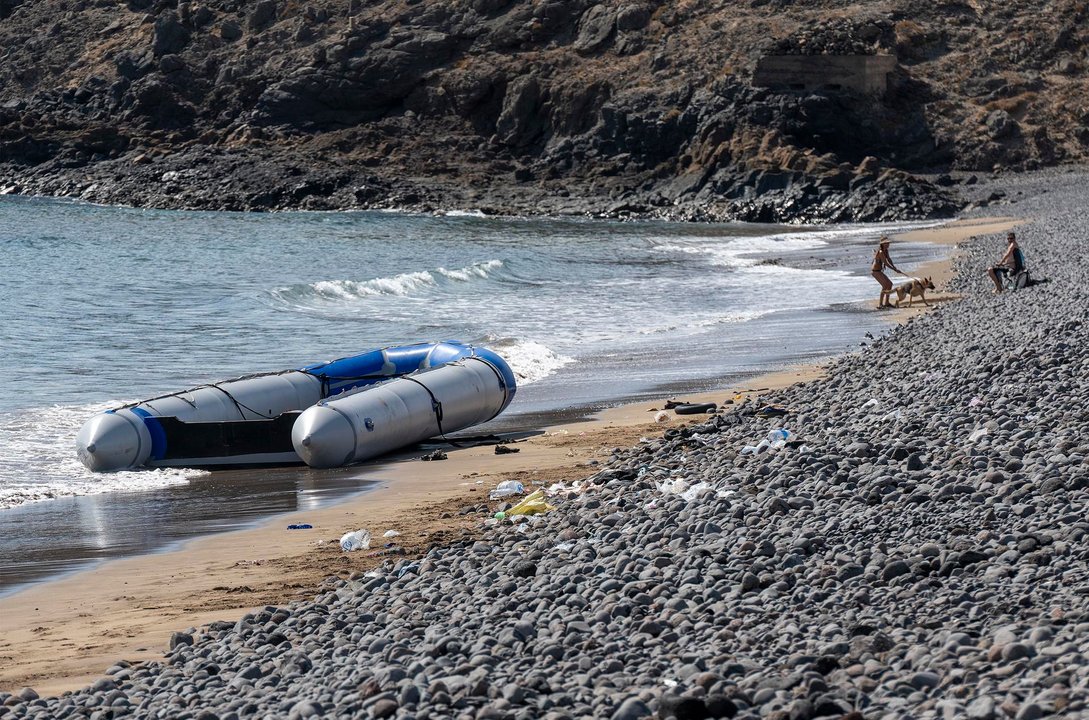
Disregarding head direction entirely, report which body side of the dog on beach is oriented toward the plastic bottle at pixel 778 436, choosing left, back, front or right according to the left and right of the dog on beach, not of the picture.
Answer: right

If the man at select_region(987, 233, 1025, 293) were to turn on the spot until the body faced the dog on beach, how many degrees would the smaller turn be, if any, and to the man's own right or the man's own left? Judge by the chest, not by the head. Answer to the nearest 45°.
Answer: approximately 45° to the man's own right

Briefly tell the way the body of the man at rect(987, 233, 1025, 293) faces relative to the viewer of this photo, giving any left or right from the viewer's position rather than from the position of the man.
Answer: facing to the left of the viewer

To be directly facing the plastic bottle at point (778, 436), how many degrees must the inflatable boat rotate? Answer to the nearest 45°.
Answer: approximately 90° to its right

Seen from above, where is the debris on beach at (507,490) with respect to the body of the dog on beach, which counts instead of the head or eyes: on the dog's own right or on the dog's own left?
on the dog's own right

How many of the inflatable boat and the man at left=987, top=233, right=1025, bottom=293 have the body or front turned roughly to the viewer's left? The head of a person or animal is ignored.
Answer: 1

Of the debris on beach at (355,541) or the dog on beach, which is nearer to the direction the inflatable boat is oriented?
the dog on beach

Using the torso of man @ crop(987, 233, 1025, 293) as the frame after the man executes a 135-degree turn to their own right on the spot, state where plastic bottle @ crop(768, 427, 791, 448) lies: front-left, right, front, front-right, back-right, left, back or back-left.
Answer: back-right

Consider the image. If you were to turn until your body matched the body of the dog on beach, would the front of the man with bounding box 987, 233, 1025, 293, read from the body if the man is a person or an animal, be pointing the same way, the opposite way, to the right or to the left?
the opposite way

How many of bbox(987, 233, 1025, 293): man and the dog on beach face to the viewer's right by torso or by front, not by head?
1

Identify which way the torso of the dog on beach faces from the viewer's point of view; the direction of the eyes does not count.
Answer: to the viewer's right
